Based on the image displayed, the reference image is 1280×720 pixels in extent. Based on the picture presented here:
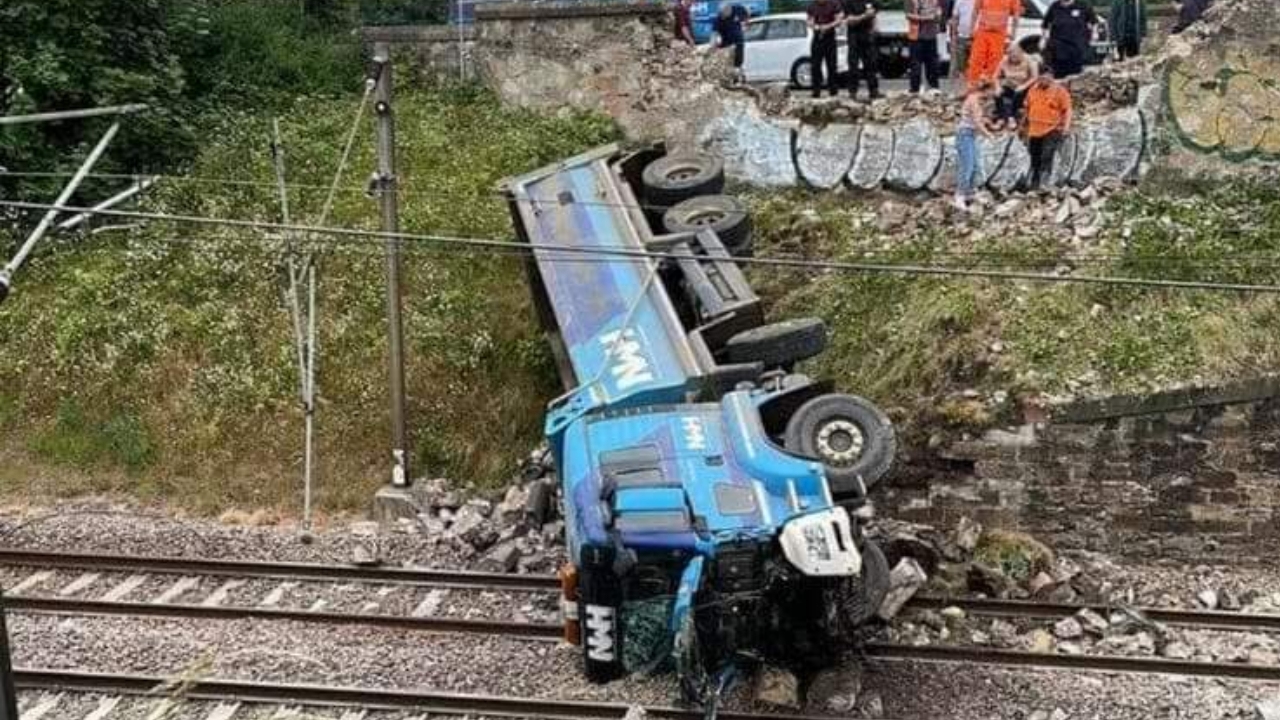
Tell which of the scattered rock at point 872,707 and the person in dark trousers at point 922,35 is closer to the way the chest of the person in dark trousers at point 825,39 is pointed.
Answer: the scattered rock

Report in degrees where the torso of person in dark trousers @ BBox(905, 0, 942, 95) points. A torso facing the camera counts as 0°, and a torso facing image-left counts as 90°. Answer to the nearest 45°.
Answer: approximately 0°

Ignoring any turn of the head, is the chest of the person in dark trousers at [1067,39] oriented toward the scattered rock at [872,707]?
yes
